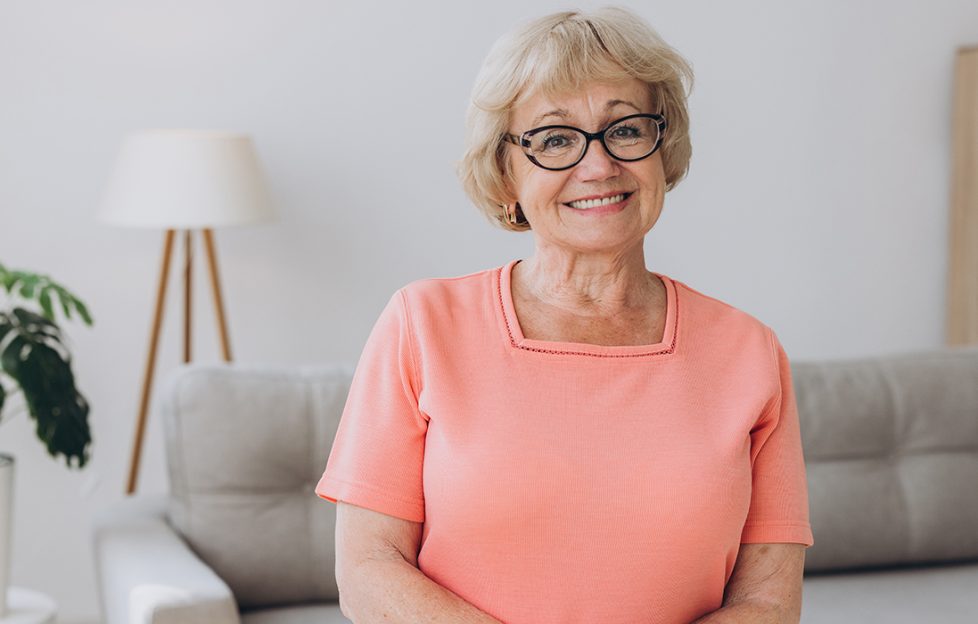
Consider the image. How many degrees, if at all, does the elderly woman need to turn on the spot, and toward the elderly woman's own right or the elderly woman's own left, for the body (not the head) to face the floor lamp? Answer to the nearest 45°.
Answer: approximately 135° to the elderly woman's own right

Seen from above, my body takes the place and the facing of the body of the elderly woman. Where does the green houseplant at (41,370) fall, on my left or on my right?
on my right

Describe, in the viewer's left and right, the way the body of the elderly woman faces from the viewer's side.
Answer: facing the viewer

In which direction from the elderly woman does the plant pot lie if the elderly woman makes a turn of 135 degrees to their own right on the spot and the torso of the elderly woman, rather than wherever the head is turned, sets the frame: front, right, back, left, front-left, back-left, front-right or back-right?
front

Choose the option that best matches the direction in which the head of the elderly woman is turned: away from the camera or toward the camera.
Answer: toward the camera
